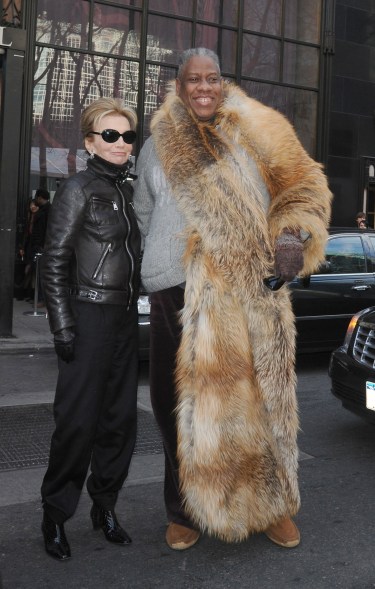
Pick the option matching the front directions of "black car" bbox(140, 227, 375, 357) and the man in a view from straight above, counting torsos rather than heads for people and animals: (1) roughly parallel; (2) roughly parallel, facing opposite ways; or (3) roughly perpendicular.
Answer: roughly perpendicular

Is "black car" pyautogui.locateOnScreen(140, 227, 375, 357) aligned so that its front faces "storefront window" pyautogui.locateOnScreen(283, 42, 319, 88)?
no

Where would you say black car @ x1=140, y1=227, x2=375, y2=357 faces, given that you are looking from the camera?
facing to the left of the viewer

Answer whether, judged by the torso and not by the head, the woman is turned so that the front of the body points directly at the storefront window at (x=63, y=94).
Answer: no

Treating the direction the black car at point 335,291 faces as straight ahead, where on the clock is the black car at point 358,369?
the black car at point 358,369 is roughly at 9 o'clock from the black car at point 335,291.

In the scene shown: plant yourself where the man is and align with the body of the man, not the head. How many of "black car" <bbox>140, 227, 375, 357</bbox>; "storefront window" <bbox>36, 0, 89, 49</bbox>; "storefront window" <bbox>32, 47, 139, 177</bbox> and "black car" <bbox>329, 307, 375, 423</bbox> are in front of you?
0

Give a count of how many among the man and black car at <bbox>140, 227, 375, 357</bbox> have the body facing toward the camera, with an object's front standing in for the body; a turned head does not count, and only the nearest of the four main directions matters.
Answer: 1

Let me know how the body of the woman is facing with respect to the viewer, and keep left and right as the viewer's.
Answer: facing the viewer and to the right of the viewer

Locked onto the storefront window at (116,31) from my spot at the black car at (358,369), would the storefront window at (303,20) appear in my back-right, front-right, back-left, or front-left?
front-right

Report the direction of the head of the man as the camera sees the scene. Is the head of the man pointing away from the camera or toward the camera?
toward the camera

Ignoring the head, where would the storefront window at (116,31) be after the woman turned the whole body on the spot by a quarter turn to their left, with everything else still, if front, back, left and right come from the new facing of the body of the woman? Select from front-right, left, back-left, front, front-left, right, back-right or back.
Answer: front-left

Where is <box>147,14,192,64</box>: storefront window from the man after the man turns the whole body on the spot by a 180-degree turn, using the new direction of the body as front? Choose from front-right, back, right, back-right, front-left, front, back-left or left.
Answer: front

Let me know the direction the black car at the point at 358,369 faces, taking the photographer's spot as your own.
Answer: facing the viewer and to the left of the viewer

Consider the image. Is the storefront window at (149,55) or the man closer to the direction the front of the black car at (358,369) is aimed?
the man

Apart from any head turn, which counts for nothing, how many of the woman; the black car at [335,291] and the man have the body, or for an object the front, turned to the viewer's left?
1

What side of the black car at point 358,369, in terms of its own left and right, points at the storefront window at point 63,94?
right

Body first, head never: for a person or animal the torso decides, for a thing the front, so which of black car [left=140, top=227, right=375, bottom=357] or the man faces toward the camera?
the man

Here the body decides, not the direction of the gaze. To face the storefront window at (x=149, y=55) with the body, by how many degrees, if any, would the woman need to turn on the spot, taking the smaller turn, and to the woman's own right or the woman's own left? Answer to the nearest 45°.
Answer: approximately 135° to the woman's own left

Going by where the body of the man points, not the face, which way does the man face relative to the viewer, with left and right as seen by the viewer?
facing the viewer
